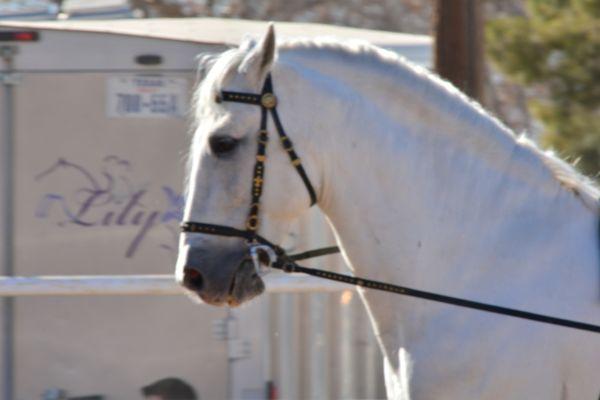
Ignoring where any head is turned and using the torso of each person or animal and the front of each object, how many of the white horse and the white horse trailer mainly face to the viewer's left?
1

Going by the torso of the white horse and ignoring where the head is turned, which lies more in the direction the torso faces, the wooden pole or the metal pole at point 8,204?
the metal pole

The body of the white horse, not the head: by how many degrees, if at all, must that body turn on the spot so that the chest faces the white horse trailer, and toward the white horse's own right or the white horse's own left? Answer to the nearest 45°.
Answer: approximately 45° to the white horse's own right

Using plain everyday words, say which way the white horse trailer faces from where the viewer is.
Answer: facing away from the viewer and to the right of the viewer

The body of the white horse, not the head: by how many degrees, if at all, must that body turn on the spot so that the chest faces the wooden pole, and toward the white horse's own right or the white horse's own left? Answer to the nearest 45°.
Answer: approximately 90° to the white horse's own right

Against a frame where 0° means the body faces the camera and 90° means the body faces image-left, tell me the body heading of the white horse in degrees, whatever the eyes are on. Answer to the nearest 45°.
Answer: approximately 90°
